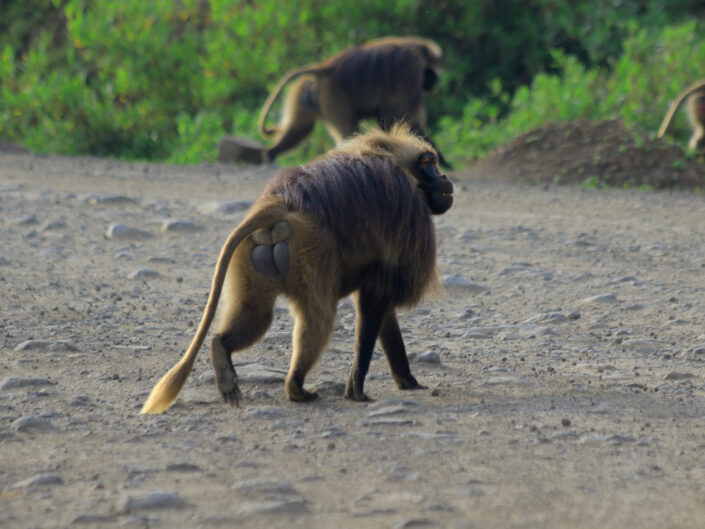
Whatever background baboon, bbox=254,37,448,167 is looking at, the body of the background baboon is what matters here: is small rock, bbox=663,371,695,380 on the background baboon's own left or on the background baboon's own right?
on the background baboon's own right

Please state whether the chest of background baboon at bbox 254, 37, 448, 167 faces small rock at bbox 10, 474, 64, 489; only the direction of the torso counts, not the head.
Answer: no

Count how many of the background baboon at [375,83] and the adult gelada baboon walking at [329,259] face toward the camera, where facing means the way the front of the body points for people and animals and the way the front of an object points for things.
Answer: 0

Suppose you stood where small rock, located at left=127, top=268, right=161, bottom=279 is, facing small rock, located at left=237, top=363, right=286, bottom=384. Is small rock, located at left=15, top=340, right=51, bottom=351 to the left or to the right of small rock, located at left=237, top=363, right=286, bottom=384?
right

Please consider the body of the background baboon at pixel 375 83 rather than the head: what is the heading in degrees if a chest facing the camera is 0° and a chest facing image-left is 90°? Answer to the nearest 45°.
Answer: approximately 270°

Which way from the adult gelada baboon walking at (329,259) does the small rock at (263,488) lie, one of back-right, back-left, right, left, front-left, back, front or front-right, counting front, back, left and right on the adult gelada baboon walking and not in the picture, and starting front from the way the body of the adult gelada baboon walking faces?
back-right

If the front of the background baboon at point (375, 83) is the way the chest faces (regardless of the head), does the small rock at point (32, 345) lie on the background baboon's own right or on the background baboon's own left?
on the background baboon's own right

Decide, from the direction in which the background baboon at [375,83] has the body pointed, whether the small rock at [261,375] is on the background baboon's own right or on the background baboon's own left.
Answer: on the background baboon's own right

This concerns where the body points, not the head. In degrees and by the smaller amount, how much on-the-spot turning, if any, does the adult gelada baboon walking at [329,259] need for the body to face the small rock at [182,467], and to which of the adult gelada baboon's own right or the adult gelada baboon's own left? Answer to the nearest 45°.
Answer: approximately 180°

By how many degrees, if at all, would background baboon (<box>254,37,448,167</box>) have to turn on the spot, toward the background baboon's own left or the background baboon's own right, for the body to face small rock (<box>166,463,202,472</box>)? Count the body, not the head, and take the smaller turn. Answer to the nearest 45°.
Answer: approximately 90° to the background baboon's own right

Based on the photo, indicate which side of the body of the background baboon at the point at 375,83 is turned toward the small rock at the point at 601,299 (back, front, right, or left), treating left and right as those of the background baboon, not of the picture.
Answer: right

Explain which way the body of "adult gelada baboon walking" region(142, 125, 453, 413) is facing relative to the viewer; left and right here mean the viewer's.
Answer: facing away from the viewer and to the right of the viewer

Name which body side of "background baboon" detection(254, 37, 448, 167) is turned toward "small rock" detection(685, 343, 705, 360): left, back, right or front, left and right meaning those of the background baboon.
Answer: right

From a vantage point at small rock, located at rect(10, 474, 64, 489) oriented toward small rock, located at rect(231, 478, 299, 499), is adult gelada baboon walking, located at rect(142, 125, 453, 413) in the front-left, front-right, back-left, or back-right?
front-left

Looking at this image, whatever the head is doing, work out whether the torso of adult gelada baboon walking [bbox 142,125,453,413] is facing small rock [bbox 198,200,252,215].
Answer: no

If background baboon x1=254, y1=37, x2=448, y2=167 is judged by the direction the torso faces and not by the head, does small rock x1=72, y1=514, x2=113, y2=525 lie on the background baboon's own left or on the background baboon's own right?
on the background baboon's own right
